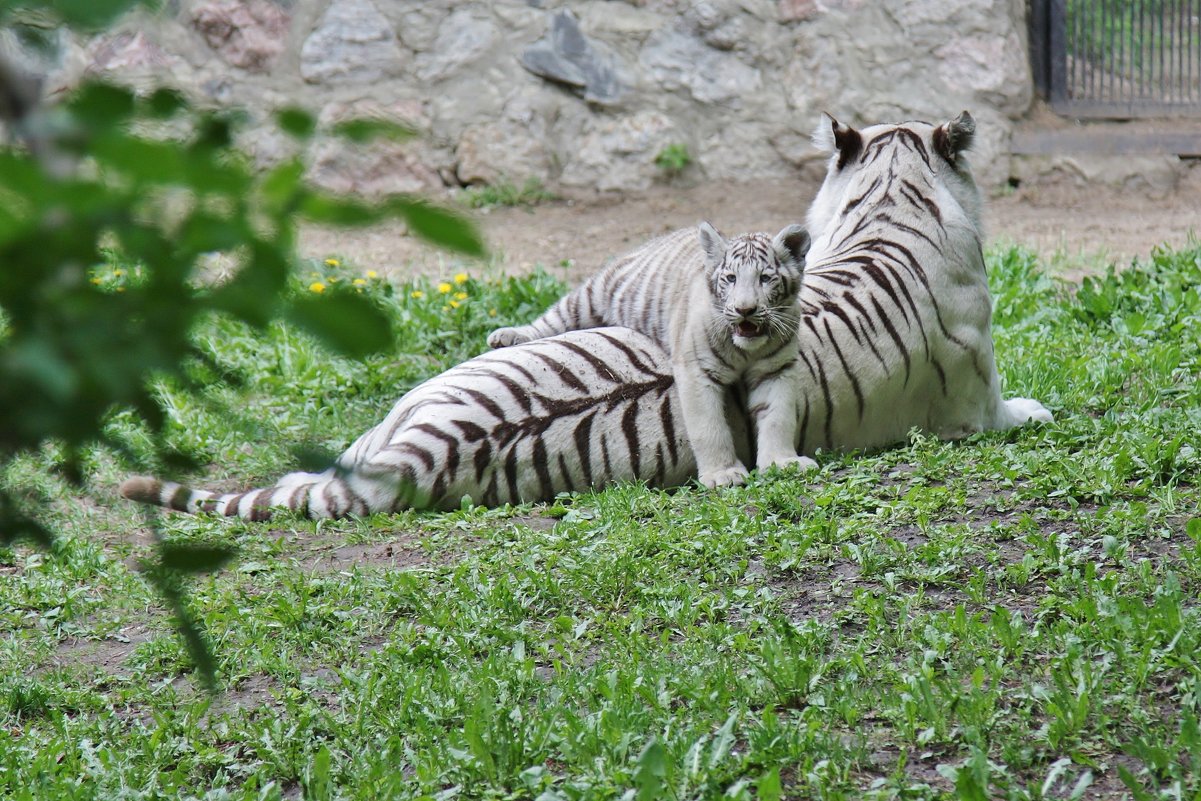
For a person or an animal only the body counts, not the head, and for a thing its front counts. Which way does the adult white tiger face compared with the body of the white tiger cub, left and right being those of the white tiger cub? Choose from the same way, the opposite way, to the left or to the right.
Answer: to the left

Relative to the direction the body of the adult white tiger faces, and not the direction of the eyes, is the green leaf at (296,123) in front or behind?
behind

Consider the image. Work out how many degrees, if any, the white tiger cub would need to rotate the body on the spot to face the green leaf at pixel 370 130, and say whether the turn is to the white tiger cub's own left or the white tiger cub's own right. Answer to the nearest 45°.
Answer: approximately 45° to the white tiger cub's own right

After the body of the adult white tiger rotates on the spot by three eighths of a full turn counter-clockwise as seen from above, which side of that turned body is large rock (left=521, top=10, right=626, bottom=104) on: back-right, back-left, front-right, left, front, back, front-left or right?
right

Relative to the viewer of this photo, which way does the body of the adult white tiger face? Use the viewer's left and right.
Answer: facing away from the viewer and to the right of the viewer

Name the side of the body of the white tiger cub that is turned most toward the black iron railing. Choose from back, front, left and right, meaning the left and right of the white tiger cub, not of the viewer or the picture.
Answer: left

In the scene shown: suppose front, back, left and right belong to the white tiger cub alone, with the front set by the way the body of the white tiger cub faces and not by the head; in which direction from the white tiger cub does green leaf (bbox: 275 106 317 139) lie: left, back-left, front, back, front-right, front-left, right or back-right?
front-right

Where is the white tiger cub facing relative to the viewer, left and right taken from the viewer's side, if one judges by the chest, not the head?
facing the viewer and to the right of the viewer
